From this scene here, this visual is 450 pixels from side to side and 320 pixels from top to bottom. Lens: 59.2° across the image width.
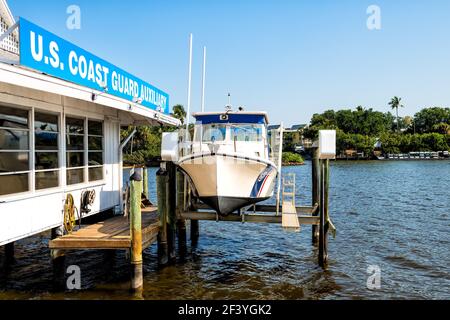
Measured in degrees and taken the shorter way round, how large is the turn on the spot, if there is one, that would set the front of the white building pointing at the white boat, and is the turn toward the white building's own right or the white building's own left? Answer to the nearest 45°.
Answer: approximately 45° to the white building's own left

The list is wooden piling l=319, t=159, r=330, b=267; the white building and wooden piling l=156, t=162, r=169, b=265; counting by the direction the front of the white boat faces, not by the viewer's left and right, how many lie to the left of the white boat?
1

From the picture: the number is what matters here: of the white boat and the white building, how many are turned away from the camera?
0

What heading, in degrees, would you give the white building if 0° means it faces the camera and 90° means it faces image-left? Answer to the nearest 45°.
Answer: approximately 315°

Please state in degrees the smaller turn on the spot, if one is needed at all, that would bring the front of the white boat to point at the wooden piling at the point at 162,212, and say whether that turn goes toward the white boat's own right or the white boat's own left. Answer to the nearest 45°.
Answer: approximately 90° to the white boat's own right

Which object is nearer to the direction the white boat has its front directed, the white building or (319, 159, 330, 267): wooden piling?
the white building

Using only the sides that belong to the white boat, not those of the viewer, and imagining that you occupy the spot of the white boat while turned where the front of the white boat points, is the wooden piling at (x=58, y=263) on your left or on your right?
on your right

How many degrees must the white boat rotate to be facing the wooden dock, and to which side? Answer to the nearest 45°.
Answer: approximately 45° to its right

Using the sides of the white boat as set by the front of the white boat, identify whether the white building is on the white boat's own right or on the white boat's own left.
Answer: on the white boat's own right
